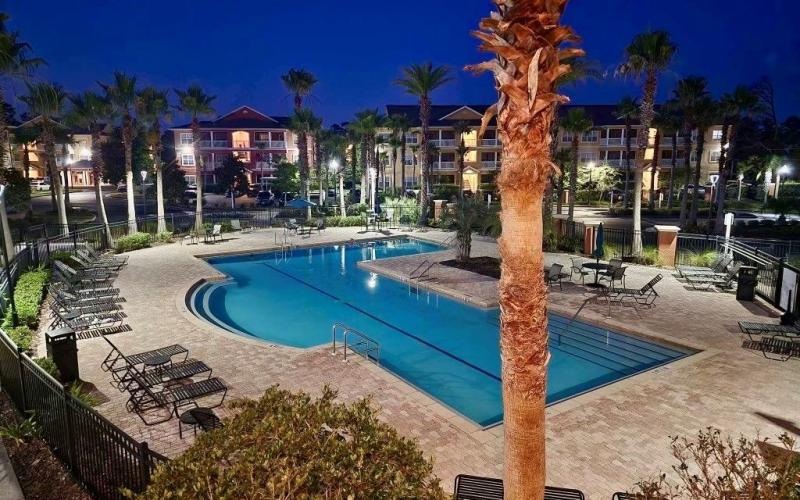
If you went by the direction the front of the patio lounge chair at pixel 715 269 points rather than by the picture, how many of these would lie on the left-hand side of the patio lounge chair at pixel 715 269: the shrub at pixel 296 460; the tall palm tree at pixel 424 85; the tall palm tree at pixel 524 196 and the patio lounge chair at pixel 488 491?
3

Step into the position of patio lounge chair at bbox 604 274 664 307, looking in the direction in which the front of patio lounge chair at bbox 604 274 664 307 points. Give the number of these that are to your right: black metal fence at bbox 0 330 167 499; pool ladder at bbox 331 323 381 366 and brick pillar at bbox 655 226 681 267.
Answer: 1

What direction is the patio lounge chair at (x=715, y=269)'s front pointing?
to the viewer's left

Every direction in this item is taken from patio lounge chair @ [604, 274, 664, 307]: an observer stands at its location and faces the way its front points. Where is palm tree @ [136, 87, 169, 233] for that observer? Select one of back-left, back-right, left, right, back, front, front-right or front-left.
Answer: front

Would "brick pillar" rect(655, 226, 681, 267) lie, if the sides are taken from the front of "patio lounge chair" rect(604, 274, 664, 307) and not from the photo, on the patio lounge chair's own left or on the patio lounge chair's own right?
on the patio lounge chair's own right

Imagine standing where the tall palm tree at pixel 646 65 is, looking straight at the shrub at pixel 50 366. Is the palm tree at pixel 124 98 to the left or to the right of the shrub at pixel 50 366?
right

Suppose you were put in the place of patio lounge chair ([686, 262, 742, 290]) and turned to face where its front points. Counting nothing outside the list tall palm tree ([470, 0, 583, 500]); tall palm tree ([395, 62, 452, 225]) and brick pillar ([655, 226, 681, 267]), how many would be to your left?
1

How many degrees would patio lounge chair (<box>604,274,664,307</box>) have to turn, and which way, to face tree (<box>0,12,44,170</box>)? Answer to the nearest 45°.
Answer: approximately 45° to its left

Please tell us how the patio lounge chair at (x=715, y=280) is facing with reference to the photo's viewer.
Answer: facing to the left of the viewer

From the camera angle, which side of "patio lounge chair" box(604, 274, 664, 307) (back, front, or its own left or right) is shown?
left

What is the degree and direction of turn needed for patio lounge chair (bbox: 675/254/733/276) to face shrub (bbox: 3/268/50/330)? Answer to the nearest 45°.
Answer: approximately 45° to its left
